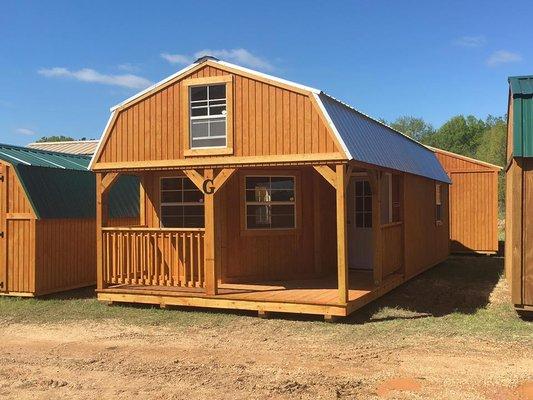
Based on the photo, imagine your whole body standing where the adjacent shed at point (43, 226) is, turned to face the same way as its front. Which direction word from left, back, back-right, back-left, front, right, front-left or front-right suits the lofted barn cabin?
left

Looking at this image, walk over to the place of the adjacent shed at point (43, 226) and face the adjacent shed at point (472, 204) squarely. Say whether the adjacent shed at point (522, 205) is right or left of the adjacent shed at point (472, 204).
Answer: right

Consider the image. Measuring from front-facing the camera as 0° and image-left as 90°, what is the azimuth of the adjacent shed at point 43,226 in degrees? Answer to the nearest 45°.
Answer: approximately 45°

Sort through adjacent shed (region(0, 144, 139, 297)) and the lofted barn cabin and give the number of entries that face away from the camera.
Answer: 0

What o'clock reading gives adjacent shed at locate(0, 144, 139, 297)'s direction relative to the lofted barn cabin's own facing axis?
The adjacent shed is roughly at 2 o'clock from the lofted barn cabin.

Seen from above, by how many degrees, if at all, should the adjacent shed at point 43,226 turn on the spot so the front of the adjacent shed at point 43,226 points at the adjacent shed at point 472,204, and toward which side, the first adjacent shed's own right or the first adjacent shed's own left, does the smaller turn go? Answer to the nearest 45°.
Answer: approximately 135° to the first adjacent shed's own left

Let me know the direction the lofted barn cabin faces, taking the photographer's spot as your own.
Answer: facing the viewer and to the left of the viewer

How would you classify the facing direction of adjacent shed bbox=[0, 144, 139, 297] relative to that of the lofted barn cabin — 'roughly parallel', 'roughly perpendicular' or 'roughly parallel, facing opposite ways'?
roughly parallel

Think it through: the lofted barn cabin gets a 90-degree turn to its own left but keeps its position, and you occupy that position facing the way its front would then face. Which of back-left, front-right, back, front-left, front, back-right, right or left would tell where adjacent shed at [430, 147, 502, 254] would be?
left

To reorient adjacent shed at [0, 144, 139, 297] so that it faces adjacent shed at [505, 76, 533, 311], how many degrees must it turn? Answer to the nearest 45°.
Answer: approximately 90° to its left

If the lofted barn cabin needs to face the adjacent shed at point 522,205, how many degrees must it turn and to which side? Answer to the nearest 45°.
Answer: approximately 135° to its left
